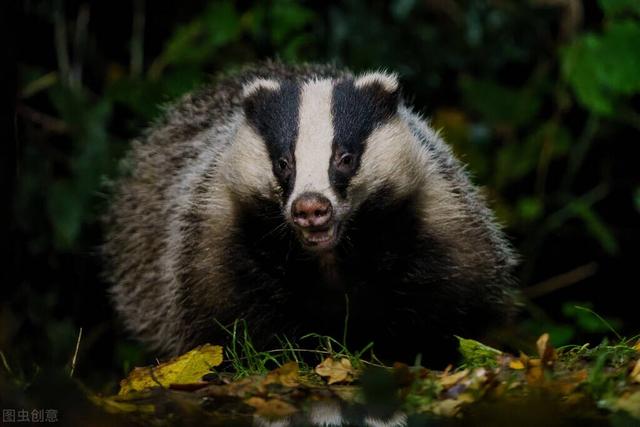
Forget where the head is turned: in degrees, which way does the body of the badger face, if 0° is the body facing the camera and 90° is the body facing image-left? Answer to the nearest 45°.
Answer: approximately 0°
